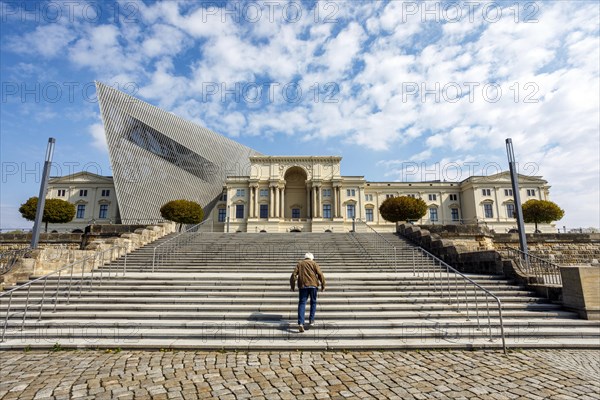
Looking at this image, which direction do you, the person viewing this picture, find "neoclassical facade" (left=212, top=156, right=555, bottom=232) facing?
facing the viewer

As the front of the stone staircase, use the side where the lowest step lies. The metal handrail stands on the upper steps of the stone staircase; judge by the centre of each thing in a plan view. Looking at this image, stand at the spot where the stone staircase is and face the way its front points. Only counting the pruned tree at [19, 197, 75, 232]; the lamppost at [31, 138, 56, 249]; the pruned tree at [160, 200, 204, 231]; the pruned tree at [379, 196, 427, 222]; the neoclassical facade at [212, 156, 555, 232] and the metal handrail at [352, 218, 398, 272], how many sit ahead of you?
0

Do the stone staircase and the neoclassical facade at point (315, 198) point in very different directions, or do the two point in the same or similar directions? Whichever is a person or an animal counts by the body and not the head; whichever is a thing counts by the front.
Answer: same or similar directions

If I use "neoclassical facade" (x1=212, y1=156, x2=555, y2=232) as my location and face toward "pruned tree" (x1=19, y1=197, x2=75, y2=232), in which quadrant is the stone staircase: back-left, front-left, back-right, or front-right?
front-left

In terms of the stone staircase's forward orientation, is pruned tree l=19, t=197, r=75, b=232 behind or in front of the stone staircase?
behind

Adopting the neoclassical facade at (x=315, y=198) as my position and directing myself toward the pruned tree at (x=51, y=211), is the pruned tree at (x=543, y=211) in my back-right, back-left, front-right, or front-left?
back-left

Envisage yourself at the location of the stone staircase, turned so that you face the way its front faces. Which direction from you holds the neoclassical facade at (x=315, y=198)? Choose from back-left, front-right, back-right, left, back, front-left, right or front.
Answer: back

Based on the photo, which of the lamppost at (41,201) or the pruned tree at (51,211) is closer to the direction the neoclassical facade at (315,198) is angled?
the lamppost

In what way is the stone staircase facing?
toward the camera

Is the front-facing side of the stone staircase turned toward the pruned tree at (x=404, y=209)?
no

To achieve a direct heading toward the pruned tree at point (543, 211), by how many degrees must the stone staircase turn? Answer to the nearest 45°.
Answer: approximately 135° to its left

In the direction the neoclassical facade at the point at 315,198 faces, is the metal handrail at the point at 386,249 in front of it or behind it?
in front

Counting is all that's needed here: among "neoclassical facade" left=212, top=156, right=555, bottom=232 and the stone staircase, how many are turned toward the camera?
2

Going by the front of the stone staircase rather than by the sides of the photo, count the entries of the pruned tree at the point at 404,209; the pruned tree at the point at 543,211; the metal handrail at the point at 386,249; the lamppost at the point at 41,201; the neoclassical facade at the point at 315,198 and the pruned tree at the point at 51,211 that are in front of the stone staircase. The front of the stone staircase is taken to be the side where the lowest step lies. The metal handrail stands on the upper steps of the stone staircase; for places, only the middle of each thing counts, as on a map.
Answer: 0

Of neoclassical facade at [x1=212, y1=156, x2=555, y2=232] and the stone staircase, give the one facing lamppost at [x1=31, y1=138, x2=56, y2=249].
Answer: the neoclassical facade
